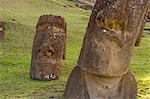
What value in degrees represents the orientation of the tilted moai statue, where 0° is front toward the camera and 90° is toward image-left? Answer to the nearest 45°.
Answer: approximately 0°
